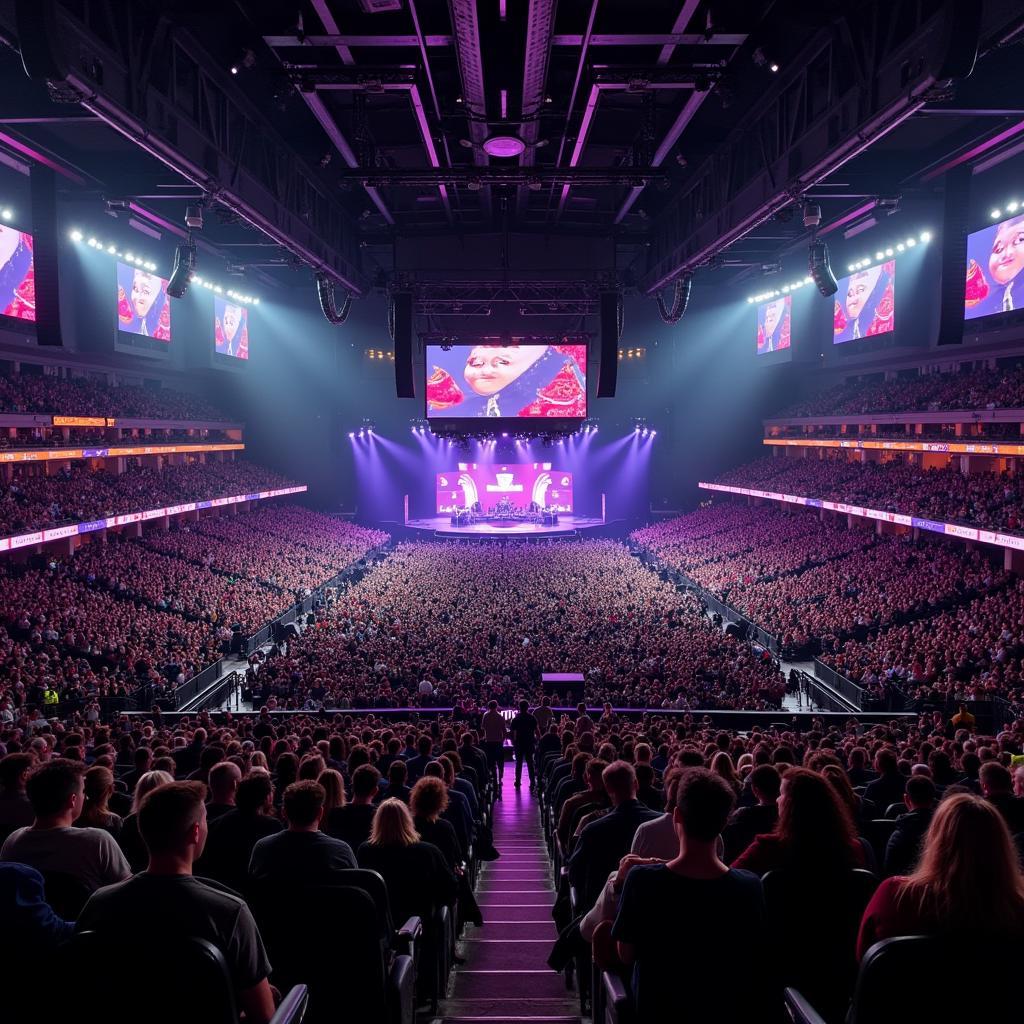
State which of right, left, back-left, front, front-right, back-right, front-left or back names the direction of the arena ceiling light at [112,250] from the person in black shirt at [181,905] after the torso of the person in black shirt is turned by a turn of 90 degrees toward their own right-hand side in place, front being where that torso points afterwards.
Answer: back-left

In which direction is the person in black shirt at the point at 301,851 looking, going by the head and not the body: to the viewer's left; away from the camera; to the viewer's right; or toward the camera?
away from the camera

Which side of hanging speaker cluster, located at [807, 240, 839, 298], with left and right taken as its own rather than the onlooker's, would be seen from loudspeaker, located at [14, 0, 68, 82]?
front

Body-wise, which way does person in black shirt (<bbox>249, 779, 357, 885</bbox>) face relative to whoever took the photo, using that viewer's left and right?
facing away from the viewer

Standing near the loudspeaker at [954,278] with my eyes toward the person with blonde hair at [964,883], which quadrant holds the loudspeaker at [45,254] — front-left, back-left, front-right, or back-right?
front-right

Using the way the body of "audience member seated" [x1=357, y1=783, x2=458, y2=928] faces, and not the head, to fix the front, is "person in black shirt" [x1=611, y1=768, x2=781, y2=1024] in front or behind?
behind

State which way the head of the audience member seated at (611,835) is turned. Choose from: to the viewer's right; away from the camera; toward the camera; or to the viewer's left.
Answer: away from the camera

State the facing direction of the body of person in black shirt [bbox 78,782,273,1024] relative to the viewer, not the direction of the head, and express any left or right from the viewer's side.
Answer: facing away from the viewer and to the right of the viewer

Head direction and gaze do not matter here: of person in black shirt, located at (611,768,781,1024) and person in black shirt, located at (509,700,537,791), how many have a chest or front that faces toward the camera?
0

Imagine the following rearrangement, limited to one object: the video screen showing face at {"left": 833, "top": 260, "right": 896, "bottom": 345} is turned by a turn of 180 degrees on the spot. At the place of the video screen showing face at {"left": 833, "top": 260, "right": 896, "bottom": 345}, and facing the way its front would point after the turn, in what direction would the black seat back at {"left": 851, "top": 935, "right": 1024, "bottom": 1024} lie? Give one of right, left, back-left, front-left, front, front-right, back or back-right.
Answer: back-right

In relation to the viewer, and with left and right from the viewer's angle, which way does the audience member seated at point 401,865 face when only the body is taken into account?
facing away from the viewer

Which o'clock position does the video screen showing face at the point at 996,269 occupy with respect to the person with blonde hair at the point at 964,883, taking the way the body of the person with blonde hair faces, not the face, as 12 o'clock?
The video screen showing face is roughly at 12 o'clock from the person with blonde hair.

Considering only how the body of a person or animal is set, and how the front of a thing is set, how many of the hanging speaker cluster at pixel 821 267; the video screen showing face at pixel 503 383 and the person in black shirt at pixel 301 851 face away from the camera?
1

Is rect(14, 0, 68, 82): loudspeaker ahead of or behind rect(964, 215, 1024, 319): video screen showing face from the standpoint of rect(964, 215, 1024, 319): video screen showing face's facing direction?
ahead

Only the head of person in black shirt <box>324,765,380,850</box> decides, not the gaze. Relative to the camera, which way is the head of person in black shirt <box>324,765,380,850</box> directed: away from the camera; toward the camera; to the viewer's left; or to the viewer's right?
away from the camera

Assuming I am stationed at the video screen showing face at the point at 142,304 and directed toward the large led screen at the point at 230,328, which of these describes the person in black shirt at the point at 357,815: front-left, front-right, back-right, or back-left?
back-right

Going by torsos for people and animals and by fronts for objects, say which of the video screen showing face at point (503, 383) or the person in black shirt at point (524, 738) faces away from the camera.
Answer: the person in black shirt

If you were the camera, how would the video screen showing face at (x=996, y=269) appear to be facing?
facing the viewer and to the left of the viewer

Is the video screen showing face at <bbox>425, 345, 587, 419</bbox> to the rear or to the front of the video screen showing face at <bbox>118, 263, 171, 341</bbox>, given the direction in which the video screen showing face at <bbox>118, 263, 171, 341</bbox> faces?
to the front

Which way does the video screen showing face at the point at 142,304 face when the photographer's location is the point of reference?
facing the viewer and to the right of the viewer
